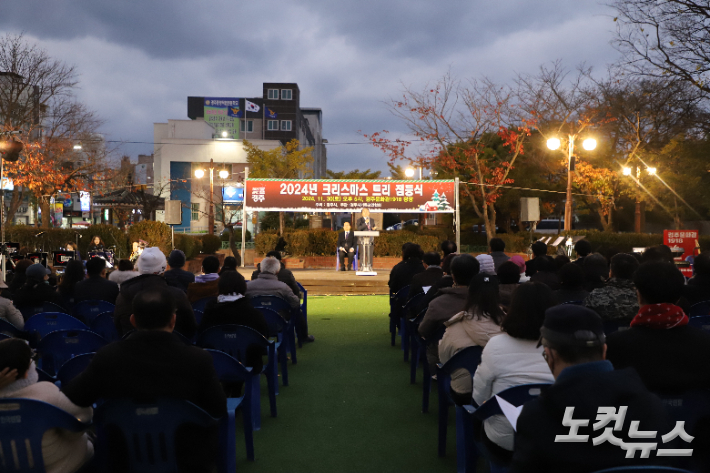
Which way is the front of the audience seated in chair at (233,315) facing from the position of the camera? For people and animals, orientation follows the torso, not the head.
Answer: facing away from the viewer

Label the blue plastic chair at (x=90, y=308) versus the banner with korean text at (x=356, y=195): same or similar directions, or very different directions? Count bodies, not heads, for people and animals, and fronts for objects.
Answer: very different directions

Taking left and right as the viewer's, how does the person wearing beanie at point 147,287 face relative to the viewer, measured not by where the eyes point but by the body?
facing away from the viewer

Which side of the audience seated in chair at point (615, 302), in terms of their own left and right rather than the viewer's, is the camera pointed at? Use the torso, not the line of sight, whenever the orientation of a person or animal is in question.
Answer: back

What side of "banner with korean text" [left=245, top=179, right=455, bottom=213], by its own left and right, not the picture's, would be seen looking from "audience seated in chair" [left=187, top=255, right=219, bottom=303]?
front

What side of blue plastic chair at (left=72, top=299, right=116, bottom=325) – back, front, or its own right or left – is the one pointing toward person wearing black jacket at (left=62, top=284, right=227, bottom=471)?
back

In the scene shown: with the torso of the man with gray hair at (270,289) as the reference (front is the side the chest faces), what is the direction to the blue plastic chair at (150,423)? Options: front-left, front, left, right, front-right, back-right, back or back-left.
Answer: back

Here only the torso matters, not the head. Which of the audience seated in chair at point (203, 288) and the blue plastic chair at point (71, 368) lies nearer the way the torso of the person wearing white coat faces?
the audience seated in chair

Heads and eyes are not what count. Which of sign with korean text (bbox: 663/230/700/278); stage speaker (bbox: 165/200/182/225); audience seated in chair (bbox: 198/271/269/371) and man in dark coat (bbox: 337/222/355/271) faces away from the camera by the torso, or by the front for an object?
the audience seated in chair

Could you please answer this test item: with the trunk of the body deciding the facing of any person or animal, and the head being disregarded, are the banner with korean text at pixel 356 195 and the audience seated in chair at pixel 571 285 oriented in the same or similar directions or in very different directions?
very different directions

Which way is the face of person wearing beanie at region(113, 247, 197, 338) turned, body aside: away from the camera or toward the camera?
away from the camera

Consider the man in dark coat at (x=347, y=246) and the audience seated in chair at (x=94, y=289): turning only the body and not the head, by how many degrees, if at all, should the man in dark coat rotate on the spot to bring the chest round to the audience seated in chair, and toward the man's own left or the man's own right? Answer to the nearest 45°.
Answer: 0° — they already face them

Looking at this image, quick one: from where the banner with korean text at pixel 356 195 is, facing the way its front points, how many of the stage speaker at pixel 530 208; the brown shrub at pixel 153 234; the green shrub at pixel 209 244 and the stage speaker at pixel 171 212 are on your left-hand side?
1

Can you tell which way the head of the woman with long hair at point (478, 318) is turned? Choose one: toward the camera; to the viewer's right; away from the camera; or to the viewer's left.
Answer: away from the camera

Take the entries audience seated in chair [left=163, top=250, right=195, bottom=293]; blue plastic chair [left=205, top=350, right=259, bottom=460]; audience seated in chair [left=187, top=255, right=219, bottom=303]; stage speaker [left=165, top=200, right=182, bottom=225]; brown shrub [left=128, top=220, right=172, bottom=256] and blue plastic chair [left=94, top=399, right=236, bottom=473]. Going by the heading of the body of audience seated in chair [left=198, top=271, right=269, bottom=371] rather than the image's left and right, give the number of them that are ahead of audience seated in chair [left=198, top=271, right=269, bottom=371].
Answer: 4

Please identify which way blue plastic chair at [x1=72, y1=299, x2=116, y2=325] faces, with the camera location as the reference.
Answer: facing away from the viewer

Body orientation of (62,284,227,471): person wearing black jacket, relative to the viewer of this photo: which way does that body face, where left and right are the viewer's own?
facing away from the viewer

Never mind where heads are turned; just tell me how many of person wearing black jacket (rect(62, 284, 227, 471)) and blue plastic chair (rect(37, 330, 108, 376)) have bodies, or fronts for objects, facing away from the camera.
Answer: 2

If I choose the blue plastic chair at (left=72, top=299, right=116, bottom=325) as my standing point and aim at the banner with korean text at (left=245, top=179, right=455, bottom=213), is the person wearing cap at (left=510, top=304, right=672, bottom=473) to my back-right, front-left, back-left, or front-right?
back-right

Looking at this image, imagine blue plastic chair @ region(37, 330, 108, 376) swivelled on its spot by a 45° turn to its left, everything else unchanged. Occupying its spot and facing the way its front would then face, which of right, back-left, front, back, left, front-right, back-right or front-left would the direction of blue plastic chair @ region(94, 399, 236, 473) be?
back-left
